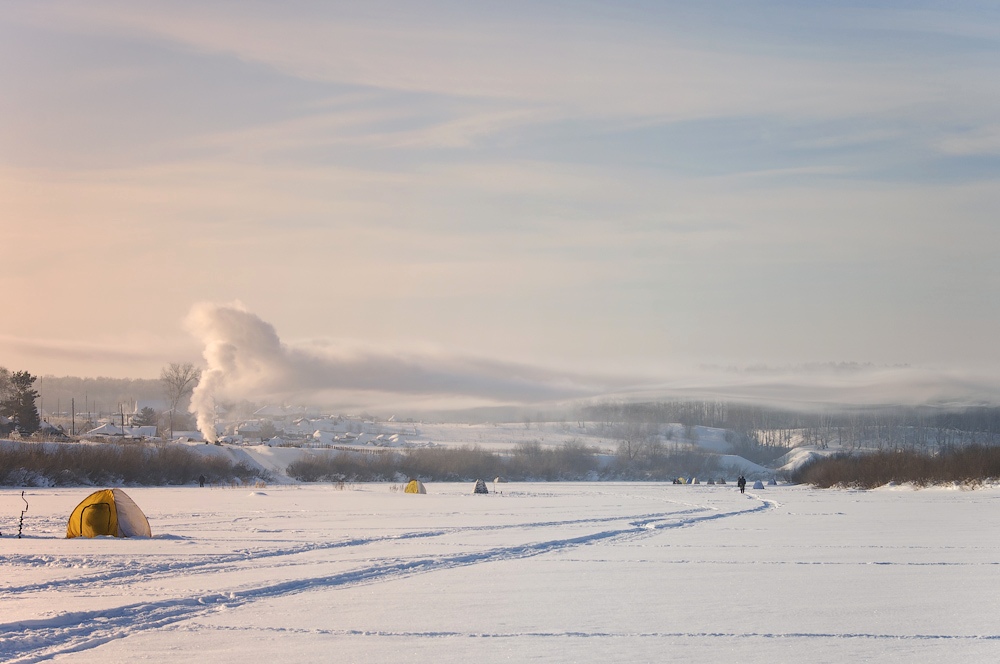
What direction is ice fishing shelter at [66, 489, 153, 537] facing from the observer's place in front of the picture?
facing the viewer and to the left of the viewer
